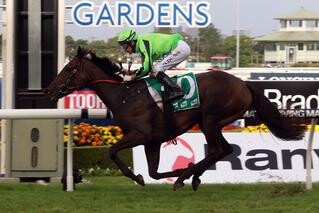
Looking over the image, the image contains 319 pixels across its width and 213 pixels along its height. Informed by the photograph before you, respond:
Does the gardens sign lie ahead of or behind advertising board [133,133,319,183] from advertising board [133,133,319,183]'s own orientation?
behind

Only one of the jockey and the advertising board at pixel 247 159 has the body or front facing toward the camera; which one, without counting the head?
the advertising board

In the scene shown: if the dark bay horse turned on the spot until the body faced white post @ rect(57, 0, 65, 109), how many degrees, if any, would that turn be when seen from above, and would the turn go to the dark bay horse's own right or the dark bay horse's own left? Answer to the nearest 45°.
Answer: approximately 45° to the dark bay horse's own right

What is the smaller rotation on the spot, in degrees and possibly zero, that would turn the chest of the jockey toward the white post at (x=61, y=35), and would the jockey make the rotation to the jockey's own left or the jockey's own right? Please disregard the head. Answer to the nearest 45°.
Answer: approximately 45° to the jockey's own right

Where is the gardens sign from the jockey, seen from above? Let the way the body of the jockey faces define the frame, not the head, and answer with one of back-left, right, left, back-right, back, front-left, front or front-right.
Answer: right

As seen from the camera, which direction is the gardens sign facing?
toward the camera

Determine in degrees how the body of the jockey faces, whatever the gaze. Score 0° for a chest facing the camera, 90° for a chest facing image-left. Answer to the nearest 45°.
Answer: approximately 90°

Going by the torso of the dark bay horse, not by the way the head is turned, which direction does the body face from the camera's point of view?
to the viewer's left

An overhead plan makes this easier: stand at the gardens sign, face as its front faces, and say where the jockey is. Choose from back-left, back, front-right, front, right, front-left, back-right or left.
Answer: front

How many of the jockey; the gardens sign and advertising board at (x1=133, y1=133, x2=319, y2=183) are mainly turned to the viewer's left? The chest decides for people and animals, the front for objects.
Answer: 1

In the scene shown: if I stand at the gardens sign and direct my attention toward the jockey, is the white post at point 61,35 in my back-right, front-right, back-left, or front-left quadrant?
front-right

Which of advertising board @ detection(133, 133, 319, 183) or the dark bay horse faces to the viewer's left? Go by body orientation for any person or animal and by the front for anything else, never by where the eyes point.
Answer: the dark bay horse

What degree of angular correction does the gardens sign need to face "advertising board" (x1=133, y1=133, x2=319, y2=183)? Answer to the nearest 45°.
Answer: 0° — it already faces it

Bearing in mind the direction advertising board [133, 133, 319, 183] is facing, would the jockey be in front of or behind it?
in front

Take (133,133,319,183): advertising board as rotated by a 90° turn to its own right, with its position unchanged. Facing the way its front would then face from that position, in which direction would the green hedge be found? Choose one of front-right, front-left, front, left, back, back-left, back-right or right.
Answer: front-right

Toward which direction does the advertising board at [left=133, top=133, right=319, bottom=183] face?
toward the camera

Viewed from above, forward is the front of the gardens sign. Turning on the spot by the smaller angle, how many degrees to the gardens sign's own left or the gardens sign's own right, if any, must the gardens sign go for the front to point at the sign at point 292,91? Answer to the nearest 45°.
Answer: approximately 90° to the gardens sign's own left
